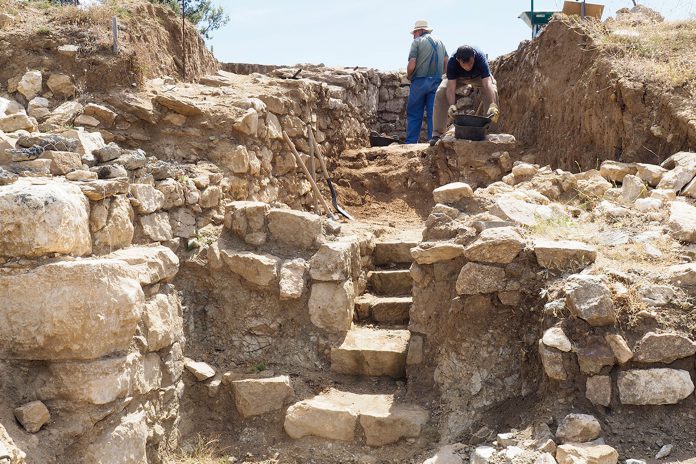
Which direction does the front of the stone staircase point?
toward the camera

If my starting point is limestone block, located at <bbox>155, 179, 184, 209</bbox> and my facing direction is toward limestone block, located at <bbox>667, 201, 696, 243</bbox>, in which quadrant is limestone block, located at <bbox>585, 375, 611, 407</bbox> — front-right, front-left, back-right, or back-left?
front-right

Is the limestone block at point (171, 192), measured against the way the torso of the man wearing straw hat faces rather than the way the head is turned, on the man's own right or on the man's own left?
on the man's own left

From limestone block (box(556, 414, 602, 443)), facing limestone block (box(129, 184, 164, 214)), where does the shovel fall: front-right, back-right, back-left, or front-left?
front-right

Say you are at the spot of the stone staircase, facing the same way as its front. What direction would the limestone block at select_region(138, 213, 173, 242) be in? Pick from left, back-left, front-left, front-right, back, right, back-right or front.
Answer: right

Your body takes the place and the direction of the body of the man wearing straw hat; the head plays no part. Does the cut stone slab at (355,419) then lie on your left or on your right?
on your left

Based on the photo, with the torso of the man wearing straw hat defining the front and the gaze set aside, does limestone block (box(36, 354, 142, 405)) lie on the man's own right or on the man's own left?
on the man's own left

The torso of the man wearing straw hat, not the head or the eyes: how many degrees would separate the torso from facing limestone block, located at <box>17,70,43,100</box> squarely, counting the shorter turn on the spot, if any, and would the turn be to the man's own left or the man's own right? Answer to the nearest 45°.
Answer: approximately 90° to the man's own left

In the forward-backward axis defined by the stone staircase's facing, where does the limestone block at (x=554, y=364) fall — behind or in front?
in front

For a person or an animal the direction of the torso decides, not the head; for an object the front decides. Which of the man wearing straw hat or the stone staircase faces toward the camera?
the stone staircase

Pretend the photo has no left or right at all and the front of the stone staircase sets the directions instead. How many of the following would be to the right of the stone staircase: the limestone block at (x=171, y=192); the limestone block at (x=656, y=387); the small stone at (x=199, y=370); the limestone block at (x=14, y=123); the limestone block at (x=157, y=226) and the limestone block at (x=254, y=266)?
5

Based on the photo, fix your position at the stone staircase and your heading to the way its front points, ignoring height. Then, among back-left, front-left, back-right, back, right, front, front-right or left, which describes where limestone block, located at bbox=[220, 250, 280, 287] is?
right

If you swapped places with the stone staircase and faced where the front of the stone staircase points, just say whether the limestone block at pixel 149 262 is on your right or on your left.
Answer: on your right

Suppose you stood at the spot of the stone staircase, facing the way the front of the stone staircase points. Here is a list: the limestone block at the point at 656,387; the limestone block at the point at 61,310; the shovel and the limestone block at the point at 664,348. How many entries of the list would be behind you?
1
